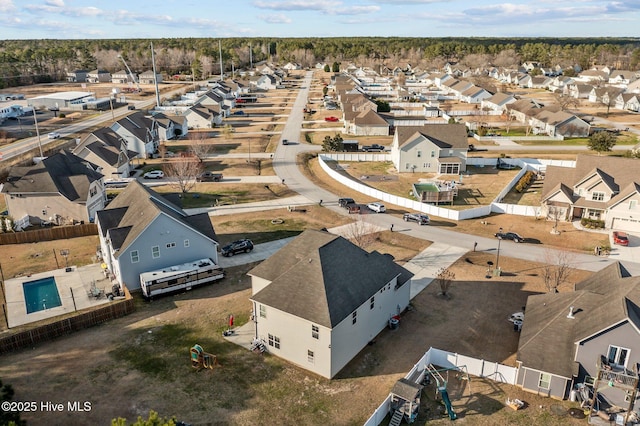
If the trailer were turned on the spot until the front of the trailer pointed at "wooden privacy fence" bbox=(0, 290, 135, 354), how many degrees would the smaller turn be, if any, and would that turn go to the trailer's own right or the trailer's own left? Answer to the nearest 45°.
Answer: approximately 180°

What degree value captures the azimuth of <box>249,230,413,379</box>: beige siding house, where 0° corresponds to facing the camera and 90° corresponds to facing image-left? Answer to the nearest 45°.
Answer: approximately 225°

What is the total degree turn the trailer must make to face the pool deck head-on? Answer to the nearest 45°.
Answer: approximately 135° to its left

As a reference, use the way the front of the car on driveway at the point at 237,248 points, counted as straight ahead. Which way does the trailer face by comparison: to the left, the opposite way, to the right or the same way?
the opposite way

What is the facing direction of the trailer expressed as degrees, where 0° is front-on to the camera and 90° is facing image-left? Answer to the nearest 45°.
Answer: approximately 225°

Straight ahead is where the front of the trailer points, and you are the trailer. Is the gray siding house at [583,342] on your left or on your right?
on your right

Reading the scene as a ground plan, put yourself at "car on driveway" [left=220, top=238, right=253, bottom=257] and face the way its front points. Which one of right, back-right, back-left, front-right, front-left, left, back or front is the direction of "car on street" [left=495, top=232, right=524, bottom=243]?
back-left

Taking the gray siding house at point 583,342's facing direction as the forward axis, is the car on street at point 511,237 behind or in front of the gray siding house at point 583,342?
in front

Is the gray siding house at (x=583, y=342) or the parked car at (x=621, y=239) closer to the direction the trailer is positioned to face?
the parked car

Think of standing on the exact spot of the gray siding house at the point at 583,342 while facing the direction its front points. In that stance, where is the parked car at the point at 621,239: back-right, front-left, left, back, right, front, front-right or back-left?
front

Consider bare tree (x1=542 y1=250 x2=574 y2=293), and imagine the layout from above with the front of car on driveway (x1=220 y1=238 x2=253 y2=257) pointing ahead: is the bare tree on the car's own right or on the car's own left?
on the car's own left

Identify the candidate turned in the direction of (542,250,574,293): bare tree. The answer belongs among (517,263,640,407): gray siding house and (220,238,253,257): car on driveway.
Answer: the gray siding house

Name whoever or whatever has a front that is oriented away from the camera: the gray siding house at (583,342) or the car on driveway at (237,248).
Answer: the gray siding house

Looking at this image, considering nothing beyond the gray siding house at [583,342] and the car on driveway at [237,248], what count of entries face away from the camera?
1

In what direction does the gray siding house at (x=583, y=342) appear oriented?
away from the camera
